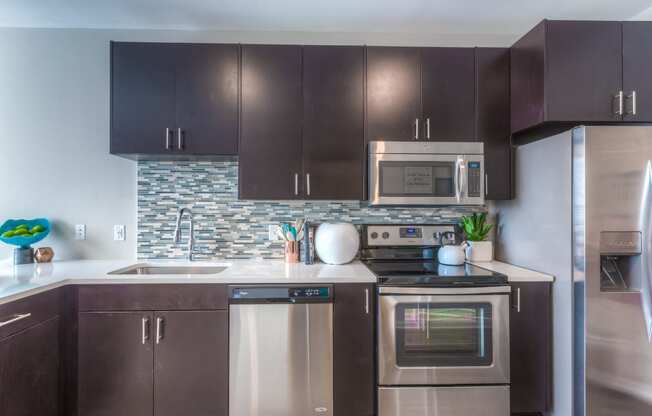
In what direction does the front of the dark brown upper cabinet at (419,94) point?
toward the camera

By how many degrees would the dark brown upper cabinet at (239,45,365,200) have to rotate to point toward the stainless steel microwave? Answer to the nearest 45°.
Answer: approximately 90° to its left

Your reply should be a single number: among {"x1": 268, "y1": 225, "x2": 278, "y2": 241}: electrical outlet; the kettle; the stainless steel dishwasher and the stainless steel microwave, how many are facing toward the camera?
3

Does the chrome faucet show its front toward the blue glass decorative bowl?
no

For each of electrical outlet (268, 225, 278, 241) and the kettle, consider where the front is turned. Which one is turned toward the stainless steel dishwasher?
the electrical outlet

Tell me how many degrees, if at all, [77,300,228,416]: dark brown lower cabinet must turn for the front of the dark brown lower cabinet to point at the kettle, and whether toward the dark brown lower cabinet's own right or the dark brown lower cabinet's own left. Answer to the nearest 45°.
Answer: approximately 90° to the dark brown lower cabinet's own left

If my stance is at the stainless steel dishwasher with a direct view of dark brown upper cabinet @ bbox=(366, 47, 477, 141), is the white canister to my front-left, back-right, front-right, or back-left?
front-left

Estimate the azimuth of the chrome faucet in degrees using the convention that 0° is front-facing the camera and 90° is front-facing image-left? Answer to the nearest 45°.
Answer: approximately 45°

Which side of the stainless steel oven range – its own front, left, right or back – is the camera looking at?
front

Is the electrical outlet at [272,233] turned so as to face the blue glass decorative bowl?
no

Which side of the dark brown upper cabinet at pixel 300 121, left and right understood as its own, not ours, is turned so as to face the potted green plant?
left

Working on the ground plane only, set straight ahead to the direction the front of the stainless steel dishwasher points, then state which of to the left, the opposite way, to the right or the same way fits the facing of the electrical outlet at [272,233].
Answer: the same way

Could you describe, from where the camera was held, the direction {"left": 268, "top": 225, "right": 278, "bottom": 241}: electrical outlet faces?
facing the viewer

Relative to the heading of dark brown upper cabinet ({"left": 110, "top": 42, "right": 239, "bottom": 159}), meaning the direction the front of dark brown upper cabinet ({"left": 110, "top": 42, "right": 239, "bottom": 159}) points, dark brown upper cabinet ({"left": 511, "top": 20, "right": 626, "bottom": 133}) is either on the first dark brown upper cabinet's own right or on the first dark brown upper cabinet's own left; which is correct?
on the first dark brown upper cabinet's own left
